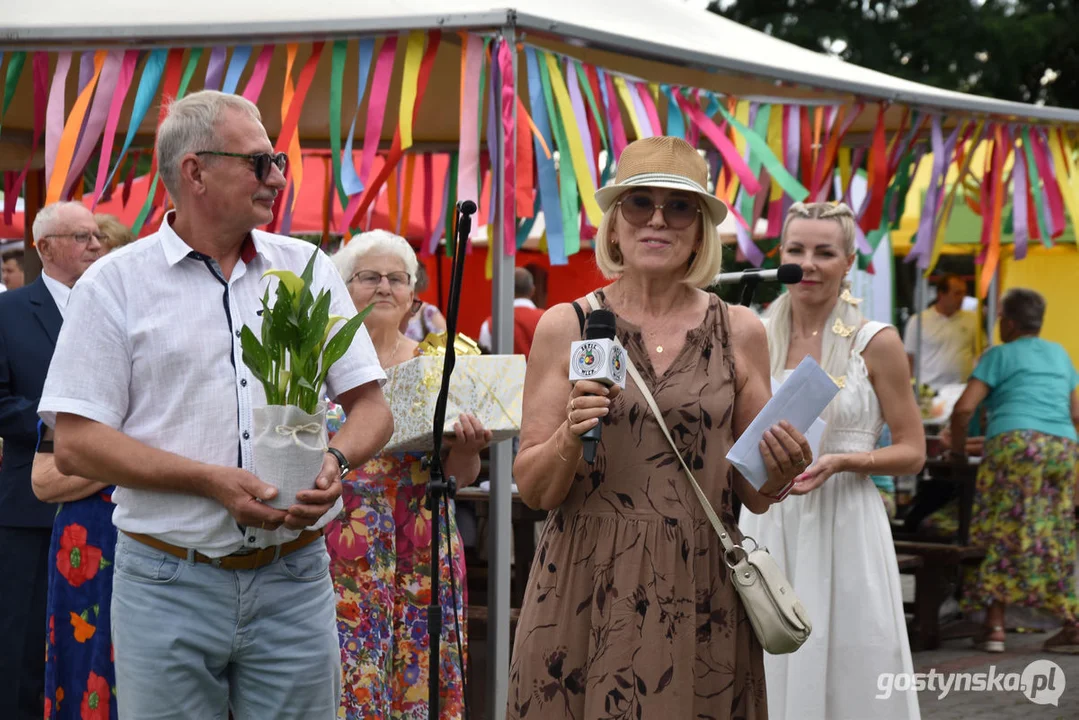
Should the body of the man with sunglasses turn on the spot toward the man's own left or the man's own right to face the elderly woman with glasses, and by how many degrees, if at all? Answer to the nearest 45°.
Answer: approximately 135° to the man's own left

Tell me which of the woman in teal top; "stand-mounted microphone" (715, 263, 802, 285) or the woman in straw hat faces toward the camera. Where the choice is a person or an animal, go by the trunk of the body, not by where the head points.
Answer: the woman in straw hat

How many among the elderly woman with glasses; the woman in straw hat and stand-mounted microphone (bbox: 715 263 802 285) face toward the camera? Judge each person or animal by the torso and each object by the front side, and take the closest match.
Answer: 2

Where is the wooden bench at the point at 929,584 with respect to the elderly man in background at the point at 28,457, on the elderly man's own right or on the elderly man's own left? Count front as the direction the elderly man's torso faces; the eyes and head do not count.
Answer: on the elderly man's own left

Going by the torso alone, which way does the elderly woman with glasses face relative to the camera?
toward the camera

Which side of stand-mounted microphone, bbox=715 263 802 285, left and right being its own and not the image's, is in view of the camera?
right

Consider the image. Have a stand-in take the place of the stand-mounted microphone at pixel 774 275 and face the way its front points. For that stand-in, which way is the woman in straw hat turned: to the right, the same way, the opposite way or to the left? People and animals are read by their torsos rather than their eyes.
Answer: to the right

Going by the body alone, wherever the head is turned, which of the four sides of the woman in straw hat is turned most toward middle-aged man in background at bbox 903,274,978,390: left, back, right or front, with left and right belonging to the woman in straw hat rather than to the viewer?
back

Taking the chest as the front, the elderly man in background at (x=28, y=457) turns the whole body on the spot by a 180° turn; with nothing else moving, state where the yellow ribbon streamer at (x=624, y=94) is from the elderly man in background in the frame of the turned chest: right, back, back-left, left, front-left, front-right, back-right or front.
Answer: back-right

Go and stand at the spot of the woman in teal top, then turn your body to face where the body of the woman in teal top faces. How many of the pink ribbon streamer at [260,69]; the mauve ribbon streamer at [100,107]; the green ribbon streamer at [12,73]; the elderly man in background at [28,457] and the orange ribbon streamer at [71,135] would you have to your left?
5

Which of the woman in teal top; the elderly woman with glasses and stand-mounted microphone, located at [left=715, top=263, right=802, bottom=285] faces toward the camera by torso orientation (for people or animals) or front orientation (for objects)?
the elderly woman with glasses

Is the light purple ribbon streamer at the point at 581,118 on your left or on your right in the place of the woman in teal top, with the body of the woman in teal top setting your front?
on your left

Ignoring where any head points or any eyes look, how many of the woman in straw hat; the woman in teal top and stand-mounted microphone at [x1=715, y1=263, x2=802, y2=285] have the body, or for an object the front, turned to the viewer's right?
1
